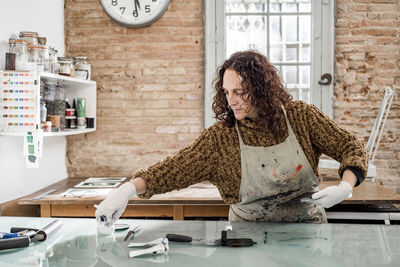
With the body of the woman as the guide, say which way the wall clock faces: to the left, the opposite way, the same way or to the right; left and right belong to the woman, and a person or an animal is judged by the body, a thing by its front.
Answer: the same way

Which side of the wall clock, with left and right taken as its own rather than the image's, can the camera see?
front

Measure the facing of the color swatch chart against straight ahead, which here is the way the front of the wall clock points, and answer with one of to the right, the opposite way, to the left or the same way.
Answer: the same way

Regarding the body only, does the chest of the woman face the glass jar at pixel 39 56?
no

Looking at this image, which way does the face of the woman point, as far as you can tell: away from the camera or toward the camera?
toward the camera

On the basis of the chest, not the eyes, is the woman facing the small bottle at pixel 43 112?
no

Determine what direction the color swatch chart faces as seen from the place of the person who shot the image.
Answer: facing the viewer

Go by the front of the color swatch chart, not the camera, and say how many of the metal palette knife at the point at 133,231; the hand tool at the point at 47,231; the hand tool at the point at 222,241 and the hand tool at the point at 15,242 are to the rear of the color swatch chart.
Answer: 0

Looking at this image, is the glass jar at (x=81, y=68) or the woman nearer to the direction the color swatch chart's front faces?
the woman

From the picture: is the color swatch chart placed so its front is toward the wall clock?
no

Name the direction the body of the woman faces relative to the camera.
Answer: toward the camera

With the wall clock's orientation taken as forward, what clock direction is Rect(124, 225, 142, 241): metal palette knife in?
The metal palette knife is roughly at 12 o'clock from the wall clock.

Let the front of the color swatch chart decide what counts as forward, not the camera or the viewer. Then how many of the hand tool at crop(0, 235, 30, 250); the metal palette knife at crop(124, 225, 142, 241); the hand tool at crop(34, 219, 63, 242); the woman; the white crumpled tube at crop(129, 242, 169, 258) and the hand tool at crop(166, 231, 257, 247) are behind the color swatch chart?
0
